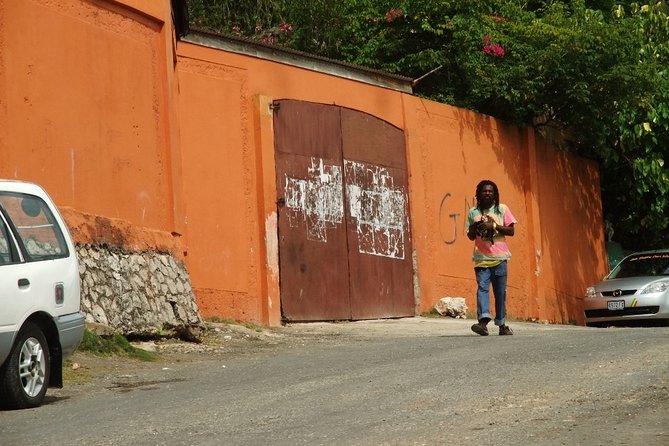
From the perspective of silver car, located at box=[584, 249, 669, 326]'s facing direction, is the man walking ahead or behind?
ahead

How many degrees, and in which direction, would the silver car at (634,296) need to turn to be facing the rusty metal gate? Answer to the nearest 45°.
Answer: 0° — it already faces it

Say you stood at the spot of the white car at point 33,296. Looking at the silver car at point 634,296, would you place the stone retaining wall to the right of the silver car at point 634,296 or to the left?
left

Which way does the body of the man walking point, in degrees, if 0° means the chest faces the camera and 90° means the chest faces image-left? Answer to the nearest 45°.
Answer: approximately 0°

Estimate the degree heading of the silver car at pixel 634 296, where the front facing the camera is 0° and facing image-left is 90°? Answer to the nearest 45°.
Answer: approximately 45°

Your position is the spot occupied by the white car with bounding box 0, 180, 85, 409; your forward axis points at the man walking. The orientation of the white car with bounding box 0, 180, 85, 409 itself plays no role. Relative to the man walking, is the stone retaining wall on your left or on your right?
left
